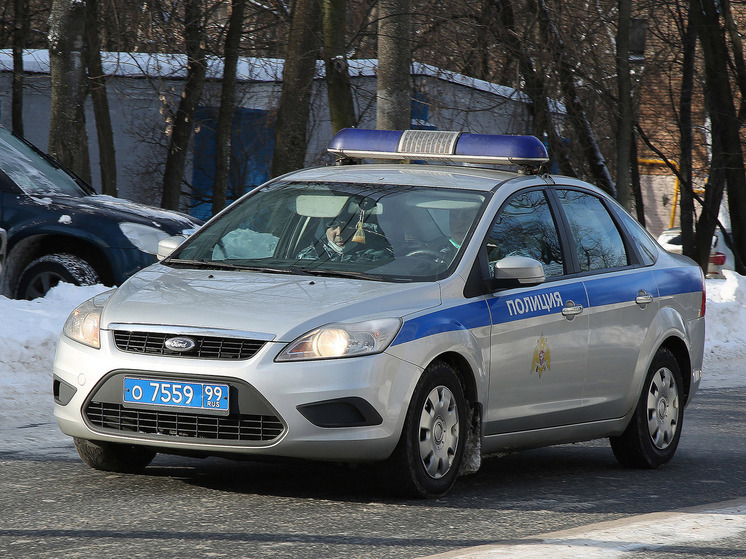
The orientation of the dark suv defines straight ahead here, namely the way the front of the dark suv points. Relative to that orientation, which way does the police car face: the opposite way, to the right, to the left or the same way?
to the right

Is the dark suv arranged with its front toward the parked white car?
no

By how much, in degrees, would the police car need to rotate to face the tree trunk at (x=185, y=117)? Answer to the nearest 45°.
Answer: approximately 135° to its right

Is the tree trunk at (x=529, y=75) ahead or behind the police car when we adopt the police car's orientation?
behind

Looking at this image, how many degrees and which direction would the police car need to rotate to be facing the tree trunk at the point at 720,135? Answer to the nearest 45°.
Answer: approximately 135° to its right

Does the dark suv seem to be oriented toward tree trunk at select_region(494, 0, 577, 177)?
no

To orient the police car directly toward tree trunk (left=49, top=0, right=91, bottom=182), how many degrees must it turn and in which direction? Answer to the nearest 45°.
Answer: approximately 90° to its right

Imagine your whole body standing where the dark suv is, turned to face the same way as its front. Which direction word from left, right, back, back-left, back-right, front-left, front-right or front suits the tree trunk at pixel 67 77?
back-left

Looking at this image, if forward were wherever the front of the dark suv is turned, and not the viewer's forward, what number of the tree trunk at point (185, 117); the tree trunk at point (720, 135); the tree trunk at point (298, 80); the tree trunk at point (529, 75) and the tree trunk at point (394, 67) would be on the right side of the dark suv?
0

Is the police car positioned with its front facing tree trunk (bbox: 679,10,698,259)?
no

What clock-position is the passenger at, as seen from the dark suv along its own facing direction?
The passenger is roughly at 1 o'clock from the dark suv.

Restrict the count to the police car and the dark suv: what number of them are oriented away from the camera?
0

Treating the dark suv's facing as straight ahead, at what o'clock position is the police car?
The police car is roughly at 1 o'clock from the dark suv.

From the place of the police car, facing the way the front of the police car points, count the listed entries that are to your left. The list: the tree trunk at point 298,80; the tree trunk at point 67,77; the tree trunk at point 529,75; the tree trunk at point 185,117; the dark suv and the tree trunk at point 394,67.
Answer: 0

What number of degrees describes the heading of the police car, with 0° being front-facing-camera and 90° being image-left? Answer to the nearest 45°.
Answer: approximately 45°

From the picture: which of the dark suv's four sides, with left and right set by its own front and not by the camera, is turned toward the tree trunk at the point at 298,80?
left

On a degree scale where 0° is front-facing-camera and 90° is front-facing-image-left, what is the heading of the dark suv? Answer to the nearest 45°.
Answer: approximately 315°

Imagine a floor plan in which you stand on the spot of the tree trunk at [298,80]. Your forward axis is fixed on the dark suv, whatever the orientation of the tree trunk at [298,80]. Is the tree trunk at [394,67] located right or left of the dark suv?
left
